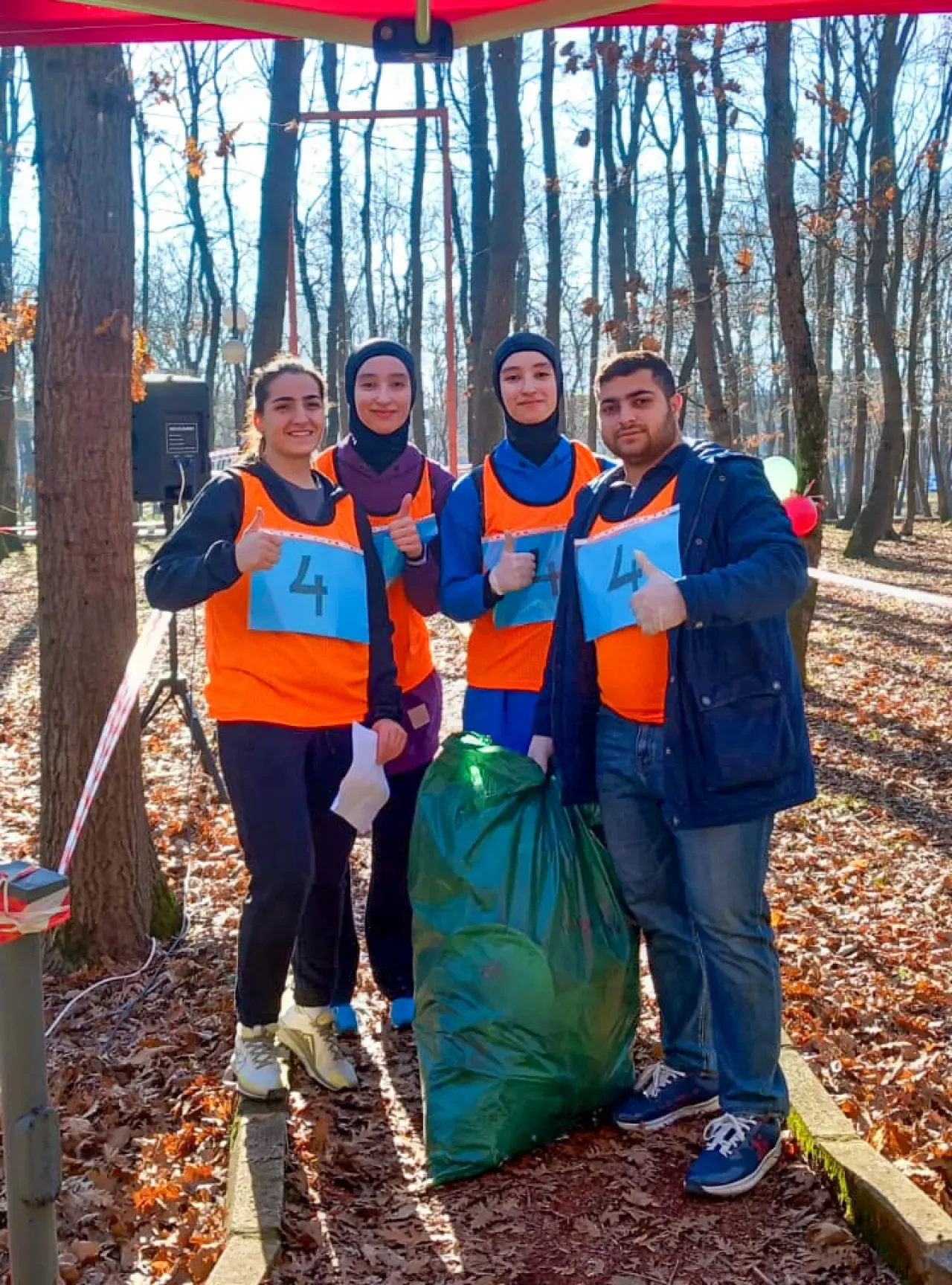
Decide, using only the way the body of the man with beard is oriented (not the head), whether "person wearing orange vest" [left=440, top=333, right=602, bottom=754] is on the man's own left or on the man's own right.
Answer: on the man's own right

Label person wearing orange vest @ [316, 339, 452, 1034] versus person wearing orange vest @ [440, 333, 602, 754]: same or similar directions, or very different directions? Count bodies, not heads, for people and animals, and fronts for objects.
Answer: same or similar directions

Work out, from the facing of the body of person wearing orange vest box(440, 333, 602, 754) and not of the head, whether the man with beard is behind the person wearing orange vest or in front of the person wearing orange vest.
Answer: in front

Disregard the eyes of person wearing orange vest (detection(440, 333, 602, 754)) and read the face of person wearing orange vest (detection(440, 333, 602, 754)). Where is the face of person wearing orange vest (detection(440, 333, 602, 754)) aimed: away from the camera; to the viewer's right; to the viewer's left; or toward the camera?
toward the camera

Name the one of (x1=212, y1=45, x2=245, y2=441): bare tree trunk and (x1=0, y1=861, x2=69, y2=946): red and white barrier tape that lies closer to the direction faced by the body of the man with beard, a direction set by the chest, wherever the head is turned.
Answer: the red and white barrier tape

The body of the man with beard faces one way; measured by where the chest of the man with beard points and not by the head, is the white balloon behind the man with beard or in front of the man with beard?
behind

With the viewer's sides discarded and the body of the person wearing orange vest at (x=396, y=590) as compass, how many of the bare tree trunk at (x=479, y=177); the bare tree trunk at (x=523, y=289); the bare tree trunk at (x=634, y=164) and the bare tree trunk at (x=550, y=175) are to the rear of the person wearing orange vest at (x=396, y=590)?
4

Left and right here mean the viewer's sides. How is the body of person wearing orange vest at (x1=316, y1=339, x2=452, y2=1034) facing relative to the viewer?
facing the viewer

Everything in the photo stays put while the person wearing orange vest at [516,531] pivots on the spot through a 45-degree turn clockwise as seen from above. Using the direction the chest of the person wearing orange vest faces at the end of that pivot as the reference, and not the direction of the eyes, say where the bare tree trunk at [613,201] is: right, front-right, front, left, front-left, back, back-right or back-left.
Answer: back-right

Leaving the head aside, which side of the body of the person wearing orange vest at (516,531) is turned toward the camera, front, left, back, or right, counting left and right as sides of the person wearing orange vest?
front

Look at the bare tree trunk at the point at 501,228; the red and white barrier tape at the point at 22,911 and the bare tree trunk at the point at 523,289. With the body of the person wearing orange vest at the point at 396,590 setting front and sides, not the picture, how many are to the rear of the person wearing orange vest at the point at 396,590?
2

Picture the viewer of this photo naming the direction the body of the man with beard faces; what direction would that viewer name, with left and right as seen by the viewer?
facing the viewer and to the left of the viewer

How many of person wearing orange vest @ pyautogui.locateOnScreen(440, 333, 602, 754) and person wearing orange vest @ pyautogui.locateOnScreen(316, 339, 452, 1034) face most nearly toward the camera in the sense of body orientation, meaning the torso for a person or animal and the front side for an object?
2

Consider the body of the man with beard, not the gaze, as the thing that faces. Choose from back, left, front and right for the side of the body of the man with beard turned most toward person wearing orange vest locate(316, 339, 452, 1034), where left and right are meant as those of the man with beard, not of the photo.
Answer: right
